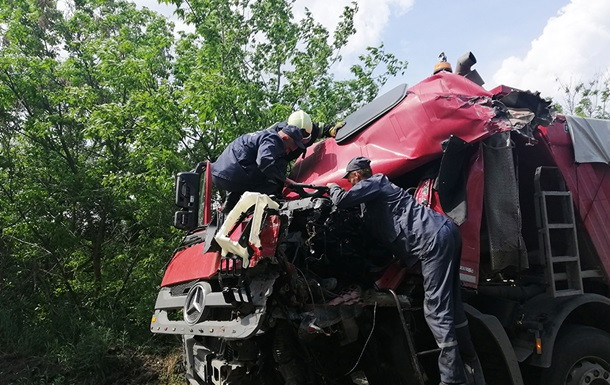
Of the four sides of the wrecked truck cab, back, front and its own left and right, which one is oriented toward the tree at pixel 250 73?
right

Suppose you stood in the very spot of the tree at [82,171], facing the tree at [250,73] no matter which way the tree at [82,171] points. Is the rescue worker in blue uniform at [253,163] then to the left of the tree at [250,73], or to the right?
right

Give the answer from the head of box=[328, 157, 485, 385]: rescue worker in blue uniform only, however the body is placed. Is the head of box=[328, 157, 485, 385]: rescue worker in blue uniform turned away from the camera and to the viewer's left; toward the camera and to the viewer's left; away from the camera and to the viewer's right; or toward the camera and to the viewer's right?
away from the camera and to the viewer's left

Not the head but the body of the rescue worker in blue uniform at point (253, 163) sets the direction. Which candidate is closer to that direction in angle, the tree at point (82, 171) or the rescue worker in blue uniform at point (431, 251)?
the rescue worker in blue uniform

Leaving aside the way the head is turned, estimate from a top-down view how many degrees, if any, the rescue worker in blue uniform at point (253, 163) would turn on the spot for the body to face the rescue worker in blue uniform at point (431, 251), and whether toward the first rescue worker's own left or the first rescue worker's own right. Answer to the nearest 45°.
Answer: approximately 45° to the first rescue worker's own right

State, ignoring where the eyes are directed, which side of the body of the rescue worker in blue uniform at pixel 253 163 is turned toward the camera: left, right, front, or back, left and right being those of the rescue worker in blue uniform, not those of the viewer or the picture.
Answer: right

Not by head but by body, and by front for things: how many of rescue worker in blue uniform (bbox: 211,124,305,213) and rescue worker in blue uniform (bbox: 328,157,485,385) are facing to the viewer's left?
1

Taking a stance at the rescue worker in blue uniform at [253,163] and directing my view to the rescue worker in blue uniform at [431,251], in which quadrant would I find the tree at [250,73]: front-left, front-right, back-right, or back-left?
back-left

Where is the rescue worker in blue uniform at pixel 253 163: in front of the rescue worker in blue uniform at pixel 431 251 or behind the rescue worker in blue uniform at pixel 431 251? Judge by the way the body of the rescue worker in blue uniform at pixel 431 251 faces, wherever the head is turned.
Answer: in front
